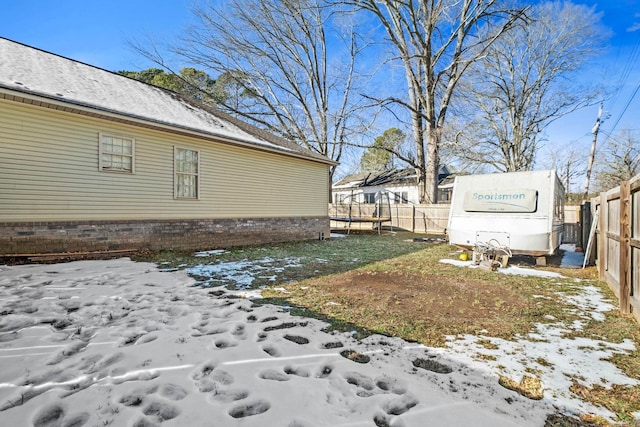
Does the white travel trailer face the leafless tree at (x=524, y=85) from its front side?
no

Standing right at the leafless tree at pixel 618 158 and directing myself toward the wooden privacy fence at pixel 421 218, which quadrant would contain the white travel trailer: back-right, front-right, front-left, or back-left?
front-left

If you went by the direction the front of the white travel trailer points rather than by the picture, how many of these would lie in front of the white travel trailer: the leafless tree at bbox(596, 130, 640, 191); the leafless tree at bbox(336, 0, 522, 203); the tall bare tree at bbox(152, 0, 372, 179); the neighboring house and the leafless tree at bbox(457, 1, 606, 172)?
0

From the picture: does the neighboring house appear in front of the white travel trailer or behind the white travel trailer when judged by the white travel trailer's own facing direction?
behind

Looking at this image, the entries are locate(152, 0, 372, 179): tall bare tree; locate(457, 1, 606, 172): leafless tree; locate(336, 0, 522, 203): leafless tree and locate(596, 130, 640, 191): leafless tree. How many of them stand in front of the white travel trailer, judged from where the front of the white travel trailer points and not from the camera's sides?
0

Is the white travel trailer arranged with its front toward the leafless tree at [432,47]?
no

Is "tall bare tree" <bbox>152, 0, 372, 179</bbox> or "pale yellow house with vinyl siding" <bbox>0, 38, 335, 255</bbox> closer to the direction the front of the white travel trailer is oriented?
the pale yellow house with vinyl siding

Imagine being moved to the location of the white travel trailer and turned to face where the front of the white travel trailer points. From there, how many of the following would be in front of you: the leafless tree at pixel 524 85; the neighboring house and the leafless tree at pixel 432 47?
0

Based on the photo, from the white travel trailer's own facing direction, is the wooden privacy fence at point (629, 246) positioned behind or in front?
in front

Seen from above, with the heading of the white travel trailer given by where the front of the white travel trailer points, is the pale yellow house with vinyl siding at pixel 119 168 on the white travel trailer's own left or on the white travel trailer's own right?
on the white travel trailer's own right

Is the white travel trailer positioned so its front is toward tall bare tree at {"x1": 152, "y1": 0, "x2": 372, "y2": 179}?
no

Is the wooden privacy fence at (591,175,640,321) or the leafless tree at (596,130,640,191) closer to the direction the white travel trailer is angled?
the wooden privacy fence

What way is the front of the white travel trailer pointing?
toward the camera

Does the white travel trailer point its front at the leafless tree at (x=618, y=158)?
no

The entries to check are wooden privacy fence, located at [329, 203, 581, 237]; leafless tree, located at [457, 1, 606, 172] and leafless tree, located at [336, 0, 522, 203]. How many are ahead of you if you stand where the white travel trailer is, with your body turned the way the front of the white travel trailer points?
0

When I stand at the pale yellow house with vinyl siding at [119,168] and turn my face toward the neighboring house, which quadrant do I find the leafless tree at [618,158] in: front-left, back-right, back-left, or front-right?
front-right

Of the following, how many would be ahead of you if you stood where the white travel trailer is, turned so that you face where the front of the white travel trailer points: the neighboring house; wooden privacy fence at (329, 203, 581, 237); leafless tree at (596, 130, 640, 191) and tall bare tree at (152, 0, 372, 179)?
0
